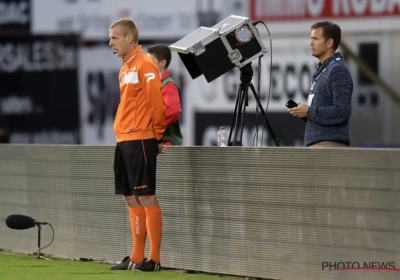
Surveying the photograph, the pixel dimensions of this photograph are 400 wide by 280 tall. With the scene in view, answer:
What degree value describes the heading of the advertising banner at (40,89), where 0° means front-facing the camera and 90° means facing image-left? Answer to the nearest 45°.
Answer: approximately 0°

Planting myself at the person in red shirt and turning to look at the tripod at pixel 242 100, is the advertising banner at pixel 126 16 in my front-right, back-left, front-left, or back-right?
back-left

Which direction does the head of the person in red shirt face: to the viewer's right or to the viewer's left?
to the viewer's left

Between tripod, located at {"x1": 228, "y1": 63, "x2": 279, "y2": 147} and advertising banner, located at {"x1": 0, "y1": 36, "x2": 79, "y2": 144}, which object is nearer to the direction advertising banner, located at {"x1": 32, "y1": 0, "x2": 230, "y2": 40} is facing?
the tripod

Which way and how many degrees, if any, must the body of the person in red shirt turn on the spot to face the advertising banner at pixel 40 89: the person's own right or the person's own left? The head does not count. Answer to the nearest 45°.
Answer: approximately 90° to the person's own right

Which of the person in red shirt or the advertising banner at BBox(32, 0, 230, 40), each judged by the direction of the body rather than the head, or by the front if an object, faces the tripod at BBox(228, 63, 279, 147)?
the advertising banner
